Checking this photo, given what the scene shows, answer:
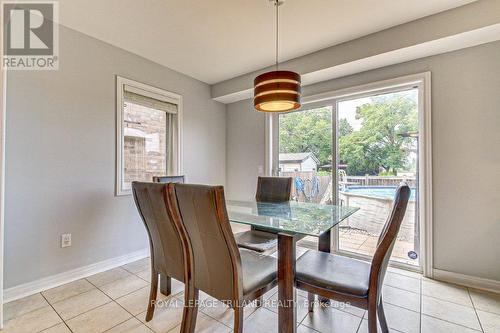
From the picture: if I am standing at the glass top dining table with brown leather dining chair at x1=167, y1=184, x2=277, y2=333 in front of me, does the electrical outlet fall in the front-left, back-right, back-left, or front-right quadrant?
front-right

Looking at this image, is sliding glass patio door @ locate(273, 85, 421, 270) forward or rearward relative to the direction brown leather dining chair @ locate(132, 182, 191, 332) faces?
forward

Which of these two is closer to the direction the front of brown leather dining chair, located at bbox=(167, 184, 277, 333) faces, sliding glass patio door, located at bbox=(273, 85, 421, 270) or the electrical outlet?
the sliding glass patio door

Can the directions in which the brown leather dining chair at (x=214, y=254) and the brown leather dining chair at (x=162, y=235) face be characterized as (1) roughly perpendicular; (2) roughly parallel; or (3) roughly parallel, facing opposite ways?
roughly parallel

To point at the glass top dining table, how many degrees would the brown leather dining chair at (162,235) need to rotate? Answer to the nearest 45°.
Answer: approximately 45° to its right

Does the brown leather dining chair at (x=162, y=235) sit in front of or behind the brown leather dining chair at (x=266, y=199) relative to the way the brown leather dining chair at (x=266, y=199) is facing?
in front

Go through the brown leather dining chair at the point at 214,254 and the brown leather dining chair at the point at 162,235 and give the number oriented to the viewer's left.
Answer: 0

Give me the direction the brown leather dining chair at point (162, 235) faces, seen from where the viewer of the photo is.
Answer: facing away from the viewer and to the right of the viewer

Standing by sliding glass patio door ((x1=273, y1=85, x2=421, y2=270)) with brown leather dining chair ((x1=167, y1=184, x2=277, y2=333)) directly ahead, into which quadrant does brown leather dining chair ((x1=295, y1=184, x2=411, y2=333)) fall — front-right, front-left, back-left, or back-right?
front-left

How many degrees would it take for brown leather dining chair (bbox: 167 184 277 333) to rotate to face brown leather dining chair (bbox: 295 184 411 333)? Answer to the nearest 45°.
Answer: approximately 45° to its right

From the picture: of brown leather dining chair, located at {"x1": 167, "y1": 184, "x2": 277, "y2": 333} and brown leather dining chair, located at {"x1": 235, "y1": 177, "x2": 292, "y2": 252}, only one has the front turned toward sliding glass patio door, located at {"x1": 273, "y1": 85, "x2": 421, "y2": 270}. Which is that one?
brown leather dining chair, located at {"x1": 167, "y1": 184, "x2": 277, "y2": 333}

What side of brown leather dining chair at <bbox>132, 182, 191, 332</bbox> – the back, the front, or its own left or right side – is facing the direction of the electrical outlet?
left

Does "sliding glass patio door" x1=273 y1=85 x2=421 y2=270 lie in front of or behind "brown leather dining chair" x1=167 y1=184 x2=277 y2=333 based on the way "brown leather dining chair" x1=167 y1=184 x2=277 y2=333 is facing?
in front

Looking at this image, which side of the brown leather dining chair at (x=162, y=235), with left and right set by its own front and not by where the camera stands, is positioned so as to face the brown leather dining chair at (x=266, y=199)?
front

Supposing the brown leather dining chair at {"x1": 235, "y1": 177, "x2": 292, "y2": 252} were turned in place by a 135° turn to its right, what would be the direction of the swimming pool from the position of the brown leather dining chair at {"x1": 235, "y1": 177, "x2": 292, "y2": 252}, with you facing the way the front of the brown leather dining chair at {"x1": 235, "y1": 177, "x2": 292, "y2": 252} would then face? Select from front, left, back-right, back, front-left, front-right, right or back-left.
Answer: right
